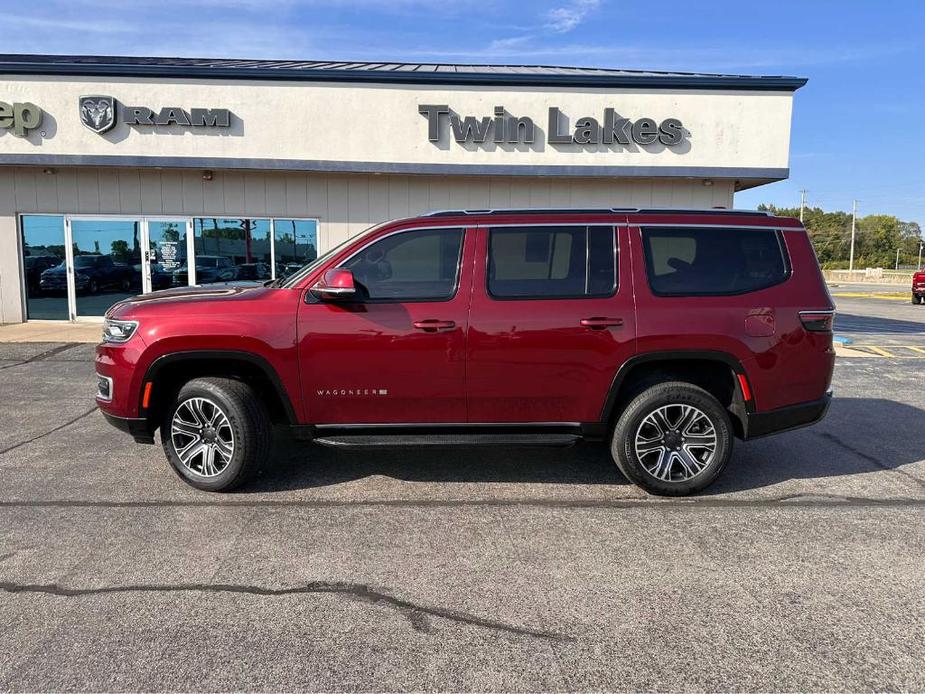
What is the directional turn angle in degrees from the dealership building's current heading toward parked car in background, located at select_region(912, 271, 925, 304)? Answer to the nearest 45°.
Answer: approximately 135° to its left

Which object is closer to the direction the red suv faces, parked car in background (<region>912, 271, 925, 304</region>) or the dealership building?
the dealership building

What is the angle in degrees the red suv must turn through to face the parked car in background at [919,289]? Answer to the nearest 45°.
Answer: approximately 135° to its right

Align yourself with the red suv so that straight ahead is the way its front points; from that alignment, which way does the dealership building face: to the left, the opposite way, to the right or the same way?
to the left

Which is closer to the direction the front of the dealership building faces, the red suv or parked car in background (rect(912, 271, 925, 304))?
the red suv

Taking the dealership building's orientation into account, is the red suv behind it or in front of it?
in front

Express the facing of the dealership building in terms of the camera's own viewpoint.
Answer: facing the viewer

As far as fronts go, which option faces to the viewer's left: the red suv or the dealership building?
the red suv

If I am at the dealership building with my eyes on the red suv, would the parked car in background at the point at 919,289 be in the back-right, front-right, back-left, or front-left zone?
back-left

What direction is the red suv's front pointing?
to the viewer's left

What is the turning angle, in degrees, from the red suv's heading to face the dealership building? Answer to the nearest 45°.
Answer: approximately 90° to its right
